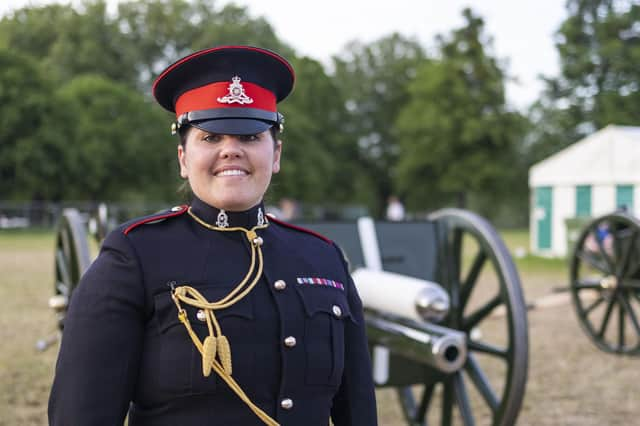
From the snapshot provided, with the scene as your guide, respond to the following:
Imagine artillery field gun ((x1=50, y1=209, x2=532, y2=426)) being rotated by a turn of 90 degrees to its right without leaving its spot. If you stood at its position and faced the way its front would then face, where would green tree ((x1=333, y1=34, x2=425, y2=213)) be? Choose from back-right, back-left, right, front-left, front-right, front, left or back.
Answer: back-right

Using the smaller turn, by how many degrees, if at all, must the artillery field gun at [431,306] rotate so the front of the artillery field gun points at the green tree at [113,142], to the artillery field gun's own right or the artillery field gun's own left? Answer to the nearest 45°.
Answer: approximately 135° to the artillery field gun's own left

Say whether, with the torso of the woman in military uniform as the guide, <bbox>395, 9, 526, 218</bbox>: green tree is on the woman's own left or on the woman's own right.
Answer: on the woman's own left

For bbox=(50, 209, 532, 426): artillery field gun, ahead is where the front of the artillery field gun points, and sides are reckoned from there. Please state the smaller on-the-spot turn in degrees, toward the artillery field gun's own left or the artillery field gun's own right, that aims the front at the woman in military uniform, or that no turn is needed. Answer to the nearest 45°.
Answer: approximately 45° to the artillery field gun's own right

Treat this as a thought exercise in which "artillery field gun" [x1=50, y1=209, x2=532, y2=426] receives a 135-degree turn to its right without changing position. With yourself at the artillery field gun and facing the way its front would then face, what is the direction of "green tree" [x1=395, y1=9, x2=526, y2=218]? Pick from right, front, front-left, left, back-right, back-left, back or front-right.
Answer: right
